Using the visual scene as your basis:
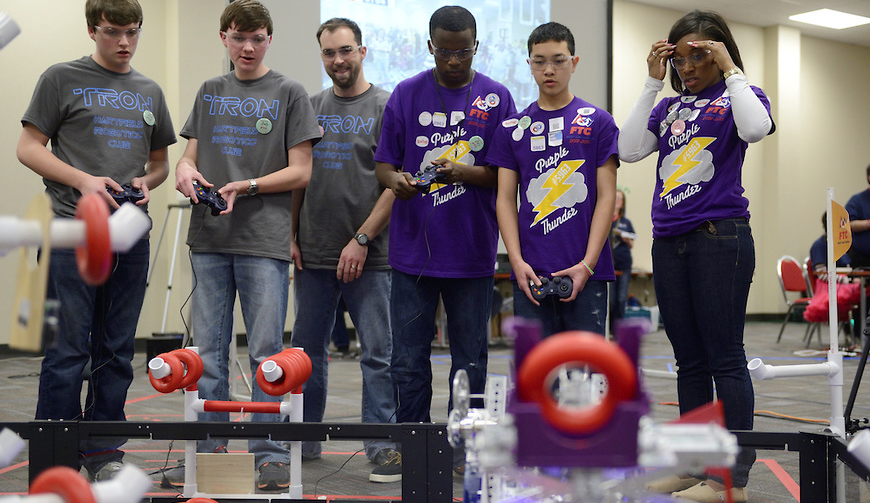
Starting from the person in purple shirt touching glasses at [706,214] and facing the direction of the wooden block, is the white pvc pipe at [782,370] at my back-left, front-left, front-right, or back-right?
back-left

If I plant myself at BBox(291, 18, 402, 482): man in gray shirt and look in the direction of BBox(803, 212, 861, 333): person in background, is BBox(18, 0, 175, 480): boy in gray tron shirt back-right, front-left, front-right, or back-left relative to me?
back-left

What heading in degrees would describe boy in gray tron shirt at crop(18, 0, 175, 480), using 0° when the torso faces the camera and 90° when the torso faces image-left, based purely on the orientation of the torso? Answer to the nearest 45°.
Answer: approximately 315°

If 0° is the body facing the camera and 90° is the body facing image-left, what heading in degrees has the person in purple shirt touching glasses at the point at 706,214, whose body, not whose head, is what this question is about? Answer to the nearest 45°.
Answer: approximately 45°

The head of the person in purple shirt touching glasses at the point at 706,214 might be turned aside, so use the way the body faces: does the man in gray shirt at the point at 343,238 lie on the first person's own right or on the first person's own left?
on the first person's own right

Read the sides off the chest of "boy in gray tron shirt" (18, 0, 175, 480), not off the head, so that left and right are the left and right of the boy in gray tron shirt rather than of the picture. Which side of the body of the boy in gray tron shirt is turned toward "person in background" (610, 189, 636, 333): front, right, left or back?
left
